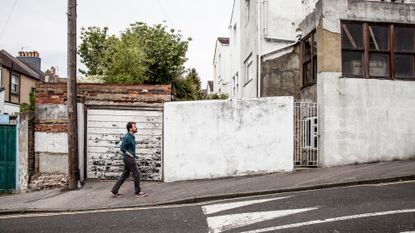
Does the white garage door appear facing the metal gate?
no

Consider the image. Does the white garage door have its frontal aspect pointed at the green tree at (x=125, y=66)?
no

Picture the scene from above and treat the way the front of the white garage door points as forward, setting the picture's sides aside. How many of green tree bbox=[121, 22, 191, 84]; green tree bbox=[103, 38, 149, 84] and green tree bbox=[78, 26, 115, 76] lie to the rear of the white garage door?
3

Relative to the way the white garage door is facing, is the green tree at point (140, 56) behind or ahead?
behind

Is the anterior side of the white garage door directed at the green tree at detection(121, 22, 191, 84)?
no

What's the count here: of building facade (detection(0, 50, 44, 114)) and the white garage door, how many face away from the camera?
0

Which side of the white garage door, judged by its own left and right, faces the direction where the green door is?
right

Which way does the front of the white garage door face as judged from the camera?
facing the viewer

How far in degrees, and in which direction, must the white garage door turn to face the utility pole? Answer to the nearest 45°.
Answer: approximately 45° to its right

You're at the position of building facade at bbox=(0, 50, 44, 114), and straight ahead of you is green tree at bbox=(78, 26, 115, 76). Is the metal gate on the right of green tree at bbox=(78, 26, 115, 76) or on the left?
right
